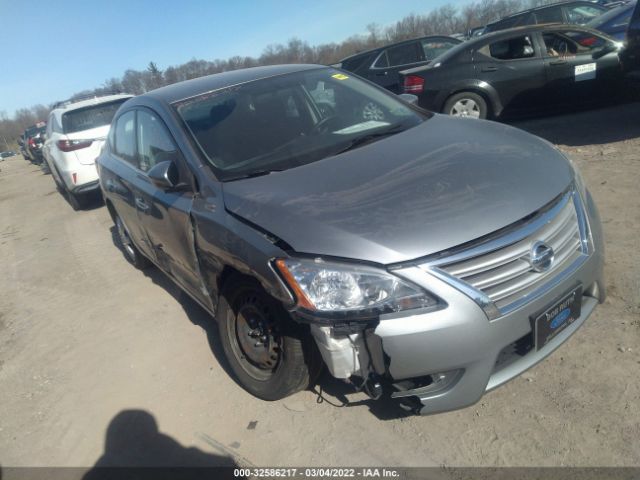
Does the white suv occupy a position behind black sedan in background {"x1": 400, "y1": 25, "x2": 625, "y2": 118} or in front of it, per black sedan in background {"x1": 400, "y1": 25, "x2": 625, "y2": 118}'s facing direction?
behind

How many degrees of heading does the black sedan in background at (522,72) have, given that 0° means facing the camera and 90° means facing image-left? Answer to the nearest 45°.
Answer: approximately 270°
